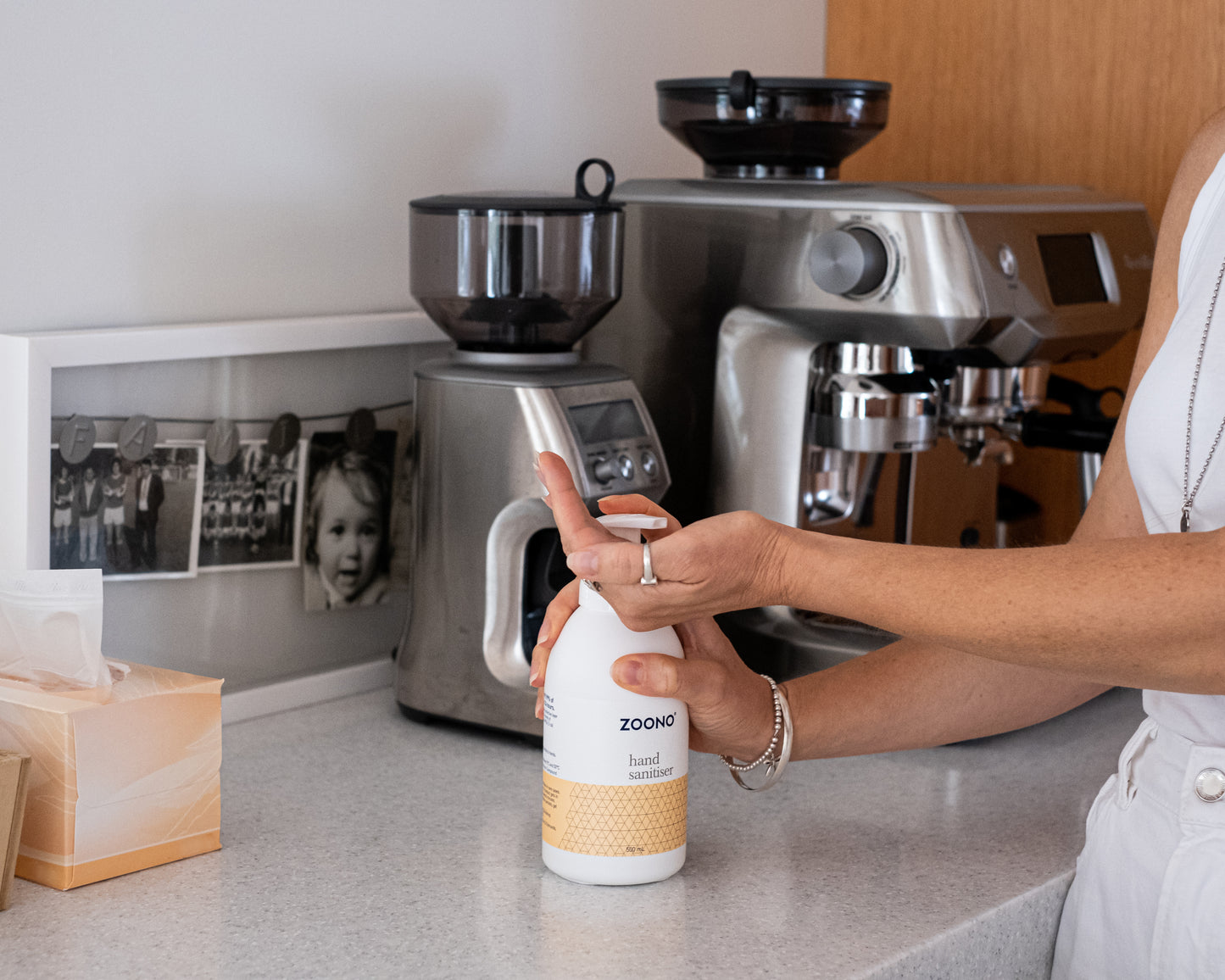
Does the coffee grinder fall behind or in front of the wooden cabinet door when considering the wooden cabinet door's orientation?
in front

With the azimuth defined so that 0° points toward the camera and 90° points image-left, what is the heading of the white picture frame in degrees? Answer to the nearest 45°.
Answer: approximately 315°

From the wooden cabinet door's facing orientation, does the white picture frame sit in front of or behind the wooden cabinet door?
in front

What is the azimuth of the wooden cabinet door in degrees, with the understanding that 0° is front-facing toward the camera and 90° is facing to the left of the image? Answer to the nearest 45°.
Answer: approximately 0°
